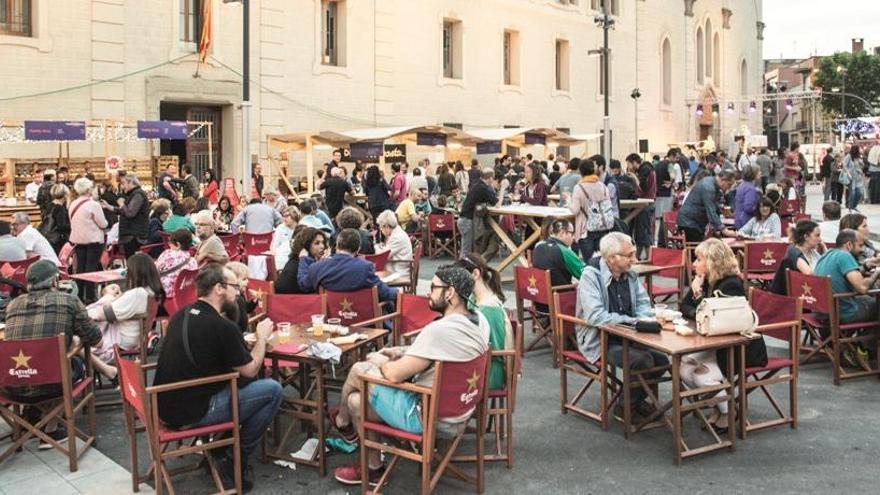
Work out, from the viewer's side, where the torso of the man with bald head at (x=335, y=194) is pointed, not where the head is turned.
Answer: away from the camera

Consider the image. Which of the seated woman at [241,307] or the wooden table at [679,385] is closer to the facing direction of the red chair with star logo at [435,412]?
the seated woman

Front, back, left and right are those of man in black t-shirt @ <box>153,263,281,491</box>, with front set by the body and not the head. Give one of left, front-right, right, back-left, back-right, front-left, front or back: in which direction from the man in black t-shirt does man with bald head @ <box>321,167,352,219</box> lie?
front-left

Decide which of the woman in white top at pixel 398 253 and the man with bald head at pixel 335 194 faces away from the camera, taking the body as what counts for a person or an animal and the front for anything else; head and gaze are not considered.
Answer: the man with bald head

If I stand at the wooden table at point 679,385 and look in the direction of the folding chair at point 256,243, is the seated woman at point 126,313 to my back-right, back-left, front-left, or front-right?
front-left

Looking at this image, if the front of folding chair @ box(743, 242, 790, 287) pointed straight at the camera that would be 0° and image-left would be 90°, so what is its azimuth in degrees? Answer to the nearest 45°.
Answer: approximately 180°

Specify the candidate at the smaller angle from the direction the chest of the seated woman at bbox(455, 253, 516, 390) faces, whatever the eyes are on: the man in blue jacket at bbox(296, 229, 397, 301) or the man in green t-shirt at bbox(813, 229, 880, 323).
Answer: the man in blue jacket

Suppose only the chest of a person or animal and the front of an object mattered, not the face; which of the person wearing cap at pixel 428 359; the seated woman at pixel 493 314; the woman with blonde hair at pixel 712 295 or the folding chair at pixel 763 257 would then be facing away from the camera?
the folding chair

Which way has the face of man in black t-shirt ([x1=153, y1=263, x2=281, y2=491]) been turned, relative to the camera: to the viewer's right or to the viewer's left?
to the viewer's right

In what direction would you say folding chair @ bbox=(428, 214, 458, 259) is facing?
away from the camera

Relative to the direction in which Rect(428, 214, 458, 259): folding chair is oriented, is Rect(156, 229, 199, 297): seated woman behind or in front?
behind

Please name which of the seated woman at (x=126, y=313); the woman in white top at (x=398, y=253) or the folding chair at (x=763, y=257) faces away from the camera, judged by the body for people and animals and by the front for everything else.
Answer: the folding chair

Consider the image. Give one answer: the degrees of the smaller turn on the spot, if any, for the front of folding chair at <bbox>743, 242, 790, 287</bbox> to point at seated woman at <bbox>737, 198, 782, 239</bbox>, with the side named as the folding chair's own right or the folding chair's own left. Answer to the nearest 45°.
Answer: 0° — it already faces them

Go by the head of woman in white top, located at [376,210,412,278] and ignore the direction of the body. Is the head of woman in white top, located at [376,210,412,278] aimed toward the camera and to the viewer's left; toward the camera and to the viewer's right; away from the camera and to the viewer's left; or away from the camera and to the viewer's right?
toward the camera and to the viewer's left

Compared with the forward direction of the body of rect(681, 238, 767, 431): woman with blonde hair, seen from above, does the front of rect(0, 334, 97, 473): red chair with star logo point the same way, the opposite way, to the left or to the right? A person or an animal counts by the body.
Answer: to the right
